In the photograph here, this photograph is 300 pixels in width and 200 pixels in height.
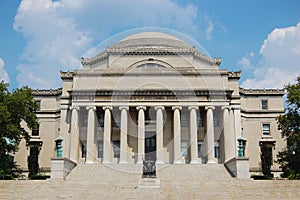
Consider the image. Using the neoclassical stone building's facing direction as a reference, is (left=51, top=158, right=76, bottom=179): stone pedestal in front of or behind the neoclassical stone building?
in front

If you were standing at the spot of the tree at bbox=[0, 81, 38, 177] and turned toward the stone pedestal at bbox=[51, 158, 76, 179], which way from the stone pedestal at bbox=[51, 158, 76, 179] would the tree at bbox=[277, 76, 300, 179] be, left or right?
left

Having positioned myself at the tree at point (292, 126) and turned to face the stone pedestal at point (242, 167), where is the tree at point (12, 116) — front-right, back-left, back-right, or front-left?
front-right

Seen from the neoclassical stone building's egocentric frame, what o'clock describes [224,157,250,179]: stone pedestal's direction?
The stone pedestal is roughly at 11 o'clock from the neoclassical stone building.

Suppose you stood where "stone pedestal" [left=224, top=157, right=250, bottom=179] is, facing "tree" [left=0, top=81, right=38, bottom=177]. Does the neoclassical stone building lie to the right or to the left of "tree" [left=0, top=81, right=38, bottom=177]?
right

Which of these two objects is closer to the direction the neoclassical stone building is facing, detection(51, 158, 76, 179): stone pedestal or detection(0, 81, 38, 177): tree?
the stone pedestal

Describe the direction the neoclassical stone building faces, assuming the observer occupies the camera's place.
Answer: facing the viewer

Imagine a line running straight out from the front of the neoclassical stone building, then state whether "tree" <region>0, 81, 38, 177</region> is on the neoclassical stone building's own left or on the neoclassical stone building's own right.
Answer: on the neoclassical stone building's own right

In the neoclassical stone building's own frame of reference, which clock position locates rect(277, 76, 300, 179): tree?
The tree is roughly at 10 o'clock from the neoclassical stone building.
